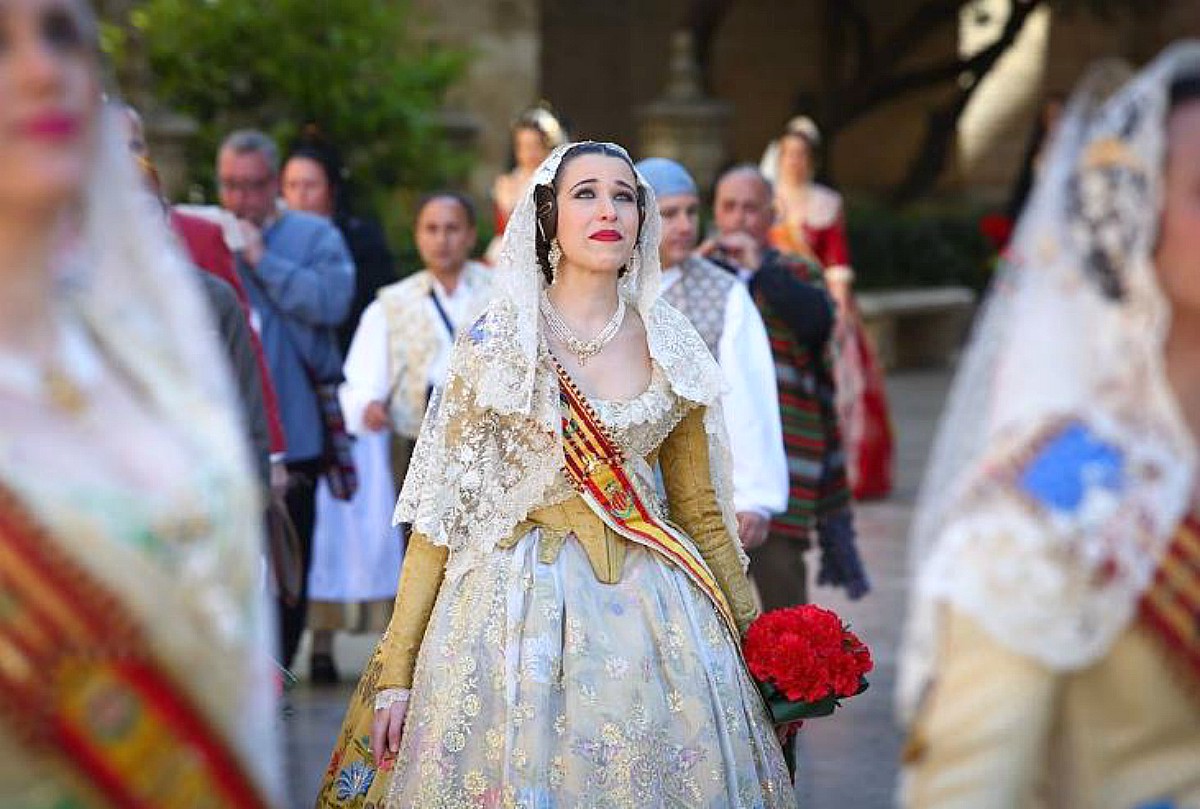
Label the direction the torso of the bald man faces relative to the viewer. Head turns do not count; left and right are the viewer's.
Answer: facing the viewer and to the left of the viewer

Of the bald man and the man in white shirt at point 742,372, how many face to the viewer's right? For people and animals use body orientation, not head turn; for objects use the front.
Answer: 0

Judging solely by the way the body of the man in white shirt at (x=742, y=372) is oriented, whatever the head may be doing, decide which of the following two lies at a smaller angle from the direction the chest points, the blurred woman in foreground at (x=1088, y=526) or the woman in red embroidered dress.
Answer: the blurred woman in foreground

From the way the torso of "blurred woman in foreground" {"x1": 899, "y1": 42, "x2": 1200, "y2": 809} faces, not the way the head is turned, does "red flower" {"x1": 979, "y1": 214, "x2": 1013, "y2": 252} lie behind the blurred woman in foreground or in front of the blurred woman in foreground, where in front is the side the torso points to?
behind

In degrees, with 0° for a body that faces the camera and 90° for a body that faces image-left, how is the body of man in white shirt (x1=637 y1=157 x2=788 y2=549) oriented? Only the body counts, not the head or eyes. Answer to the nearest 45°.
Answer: approximately 0°

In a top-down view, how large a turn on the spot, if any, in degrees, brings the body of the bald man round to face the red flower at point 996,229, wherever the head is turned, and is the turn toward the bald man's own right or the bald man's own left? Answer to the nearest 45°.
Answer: approximately 180°

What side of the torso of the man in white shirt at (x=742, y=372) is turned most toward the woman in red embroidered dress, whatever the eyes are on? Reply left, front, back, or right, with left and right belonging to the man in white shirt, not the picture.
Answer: back

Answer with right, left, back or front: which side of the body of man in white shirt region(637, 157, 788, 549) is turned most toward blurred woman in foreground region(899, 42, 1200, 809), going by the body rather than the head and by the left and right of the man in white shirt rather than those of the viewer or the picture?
front
